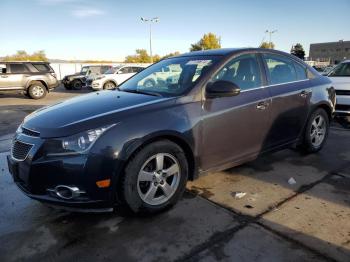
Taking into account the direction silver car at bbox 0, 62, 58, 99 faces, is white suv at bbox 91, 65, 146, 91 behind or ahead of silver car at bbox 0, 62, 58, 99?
behind

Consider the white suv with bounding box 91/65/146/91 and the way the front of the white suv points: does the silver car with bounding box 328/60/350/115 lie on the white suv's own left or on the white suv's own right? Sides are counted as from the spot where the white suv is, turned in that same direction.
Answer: on the white suv's own left

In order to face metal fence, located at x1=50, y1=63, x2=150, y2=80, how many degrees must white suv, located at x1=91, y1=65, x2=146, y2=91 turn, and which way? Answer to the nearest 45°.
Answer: approximately 135° to its right

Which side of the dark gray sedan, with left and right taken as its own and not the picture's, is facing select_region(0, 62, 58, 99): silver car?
right

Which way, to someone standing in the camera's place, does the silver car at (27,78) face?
facing to the left of the viewer

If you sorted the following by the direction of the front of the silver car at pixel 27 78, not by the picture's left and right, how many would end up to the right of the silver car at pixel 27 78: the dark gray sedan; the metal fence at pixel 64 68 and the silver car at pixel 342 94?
1

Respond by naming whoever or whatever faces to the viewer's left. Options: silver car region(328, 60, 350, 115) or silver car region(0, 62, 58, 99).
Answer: silver car region(0, 62, 58, 99)

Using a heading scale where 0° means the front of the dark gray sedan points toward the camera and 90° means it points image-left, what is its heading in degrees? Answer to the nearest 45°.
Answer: approximately 45°

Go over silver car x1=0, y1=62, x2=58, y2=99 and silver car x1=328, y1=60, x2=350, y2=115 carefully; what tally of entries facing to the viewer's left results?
1
